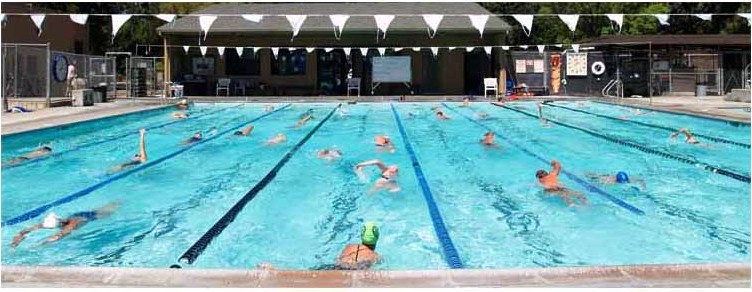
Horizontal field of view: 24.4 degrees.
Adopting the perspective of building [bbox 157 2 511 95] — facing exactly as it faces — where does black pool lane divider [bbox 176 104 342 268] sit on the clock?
The black pool lane divider is roughly at 12 o'clock from the building.

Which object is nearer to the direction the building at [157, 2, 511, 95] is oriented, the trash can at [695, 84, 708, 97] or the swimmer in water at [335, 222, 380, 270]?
the swimmer in water

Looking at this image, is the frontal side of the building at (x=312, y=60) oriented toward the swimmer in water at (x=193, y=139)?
yes

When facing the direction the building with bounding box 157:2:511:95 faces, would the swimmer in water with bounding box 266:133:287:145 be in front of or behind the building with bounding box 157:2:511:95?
in front

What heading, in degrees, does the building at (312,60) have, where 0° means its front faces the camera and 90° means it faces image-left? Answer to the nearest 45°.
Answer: approximately 0°

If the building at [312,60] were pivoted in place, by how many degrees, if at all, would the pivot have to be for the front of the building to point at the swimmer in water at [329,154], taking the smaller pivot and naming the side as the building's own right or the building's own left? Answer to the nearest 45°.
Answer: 0° — it already faces them

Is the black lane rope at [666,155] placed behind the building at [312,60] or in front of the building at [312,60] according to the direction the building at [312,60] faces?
in front

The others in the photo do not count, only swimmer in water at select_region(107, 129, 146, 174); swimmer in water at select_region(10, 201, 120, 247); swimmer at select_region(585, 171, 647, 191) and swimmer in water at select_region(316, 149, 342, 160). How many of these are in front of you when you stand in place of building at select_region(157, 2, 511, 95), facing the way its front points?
4

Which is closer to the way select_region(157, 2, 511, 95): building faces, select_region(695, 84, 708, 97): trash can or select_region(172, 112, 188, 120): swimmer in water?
the swimmer in water

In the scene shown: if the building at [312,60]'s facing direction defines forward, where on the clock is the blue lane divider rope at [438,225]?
The blue lane divider rope is roughly at 12 o'clock from the building.

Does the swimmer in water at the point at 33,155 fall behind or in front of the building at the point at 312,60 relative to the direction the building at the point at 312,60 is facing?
in front
